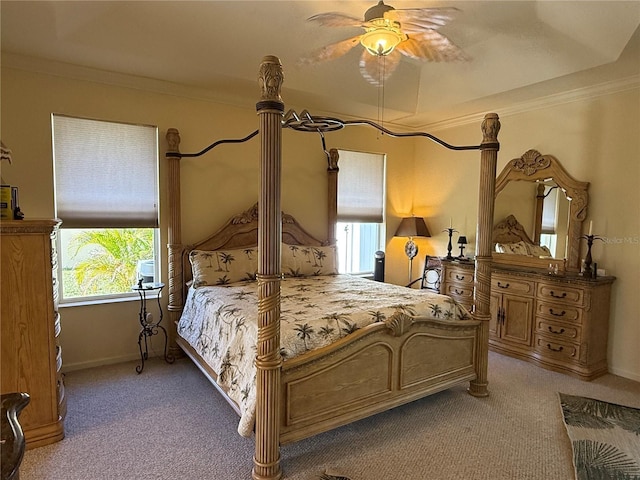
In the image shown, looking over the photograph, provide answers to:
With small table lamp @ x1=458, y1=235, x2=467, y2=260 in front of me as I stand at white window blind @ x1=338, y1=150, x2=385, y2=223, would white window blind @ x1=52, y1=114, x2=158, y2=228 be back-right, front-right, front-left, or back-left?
back-right

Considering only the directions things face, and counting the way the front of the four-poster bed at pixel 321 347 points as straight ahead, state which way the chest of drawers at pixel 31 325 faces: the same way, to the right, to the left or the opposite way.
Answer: to the left

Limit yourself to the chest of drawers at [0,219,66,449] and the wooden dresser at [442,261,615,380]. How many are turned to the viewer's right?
1

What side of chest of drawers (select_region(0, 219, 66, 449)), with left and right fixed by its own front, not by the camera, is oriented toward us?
right

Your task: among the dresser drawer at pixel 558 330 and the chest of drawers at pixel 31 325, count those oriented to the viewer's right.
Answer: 1

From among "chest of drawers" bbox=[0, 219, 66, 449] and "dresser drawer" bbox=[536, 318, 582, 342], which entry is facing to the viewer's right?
the chest of drawers

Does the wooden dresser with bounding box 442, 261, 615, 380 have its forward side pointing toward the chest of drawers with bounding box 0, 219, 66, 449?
yes

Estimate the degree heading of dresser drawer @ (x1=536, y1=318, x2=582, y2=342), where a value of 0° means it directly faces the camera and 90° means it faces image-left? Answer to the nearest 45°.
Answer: approximately 45°

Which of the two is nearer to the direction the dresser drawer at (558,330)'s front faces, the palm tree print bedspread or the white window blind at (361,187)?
the palm tree print bedspread

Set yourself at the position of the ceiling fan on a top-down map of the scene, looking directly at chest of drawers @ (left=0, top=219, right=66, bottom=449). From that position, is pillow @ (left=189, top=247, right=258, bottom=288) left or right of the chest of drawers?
right

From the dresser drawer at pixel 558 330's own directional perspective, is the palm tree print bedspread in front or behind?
in front

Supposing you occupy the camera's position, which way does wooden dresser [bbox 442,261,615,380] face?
facing the viewer and to the left of the viewer

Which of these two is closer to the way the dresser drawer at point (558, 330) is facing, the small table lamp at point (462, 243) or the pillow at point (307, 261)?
the pillow
